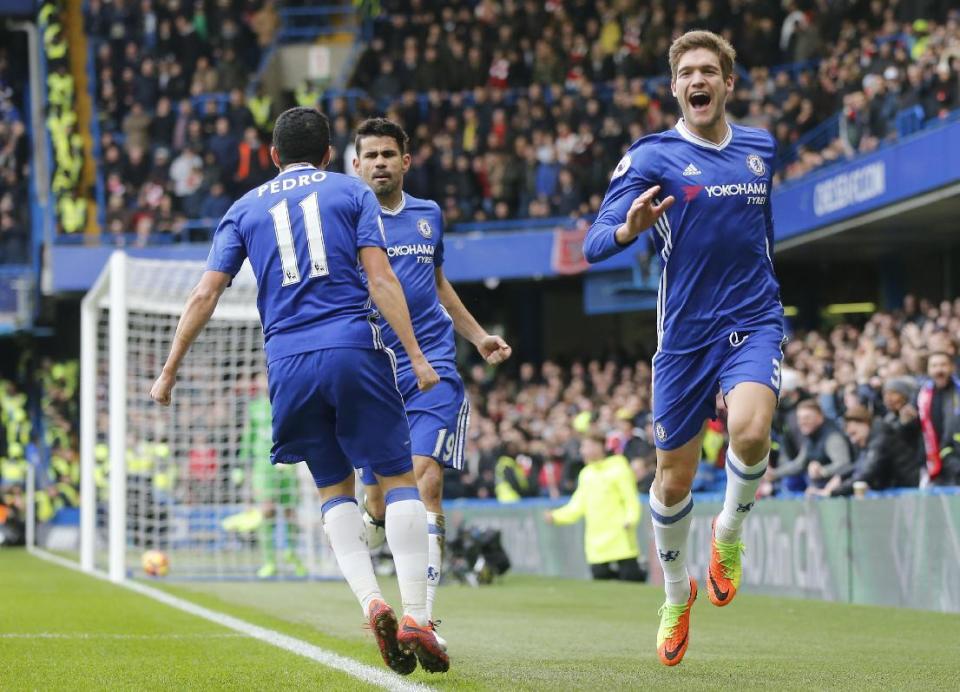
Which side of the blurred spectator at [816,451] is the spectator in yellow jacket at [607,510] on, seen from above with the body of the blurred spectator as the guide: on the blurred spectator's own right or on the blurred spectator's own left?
on the blurred spectator's own right

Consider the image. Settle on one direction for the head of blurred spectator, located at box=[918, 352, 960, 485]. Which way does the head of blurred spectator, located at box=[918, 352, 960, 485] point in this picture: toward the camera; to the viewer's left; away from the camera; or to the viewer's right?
toward the camera

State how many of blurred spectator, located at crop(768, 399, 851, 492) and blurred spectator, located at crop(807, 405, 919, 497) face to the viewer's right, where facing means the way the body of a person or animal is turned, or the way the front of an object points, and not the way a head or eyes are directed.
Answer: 0

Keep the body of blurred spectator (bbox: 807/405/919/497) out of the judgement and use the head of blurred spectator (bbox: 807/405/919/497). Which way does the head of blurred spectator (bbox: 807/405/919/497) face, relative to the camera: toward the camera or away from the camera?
toward the camera

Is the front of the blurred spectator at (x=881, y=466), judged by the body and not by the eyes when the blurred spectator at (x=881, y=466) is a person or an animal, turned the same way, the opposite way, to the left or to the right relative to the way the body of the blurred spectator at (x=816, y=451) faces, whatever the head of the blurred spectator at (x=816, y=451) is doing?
the same way

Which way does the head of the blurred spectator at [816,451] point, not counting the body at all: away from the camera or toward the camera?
toward the camera

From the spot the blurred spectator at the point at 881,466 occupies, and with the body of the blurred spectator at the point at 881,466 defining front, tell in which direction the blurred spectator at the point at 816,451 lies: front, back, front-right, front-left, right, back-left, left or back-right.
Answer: right

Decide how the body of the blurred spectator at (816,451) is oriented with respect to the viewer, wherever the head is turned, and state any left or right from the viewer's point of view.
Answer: facing the viewer and to the left of the viewer
